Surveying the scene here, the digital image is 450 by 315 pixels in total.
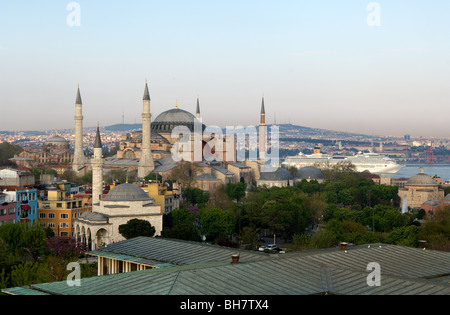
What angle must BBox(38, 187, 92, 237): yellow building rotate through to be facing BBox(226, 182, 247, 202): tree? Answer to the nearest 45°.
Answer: approximately 135° to its left

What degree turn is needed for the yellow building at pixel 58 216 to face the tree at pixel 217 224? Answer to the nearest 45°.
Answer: approximately 45° to its left

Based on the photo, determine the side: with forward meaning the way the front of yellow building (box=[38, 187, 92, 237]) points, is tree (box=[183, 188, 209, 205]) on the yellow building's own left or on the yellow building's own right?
on the yellow building's own left

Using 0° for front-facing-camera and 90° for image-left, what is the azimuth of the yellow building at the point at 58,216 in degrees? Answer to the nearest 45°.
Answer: approximately 0°

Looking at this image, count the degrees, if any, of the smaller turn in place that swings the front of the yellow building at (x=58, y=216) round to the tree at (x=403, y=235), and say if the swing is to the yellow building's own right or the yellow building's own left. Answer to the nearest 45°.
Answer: approximately 45° to the yellow building's own left

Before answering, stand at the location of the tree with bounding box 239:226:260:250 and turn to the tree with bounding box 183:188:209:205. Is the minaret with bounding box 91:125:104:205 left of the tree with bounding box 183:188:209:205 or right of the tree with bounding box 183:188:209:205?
left

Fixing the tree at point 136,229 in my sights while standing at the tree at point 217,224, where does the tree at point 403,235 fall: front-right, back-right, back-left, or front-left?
back-left
